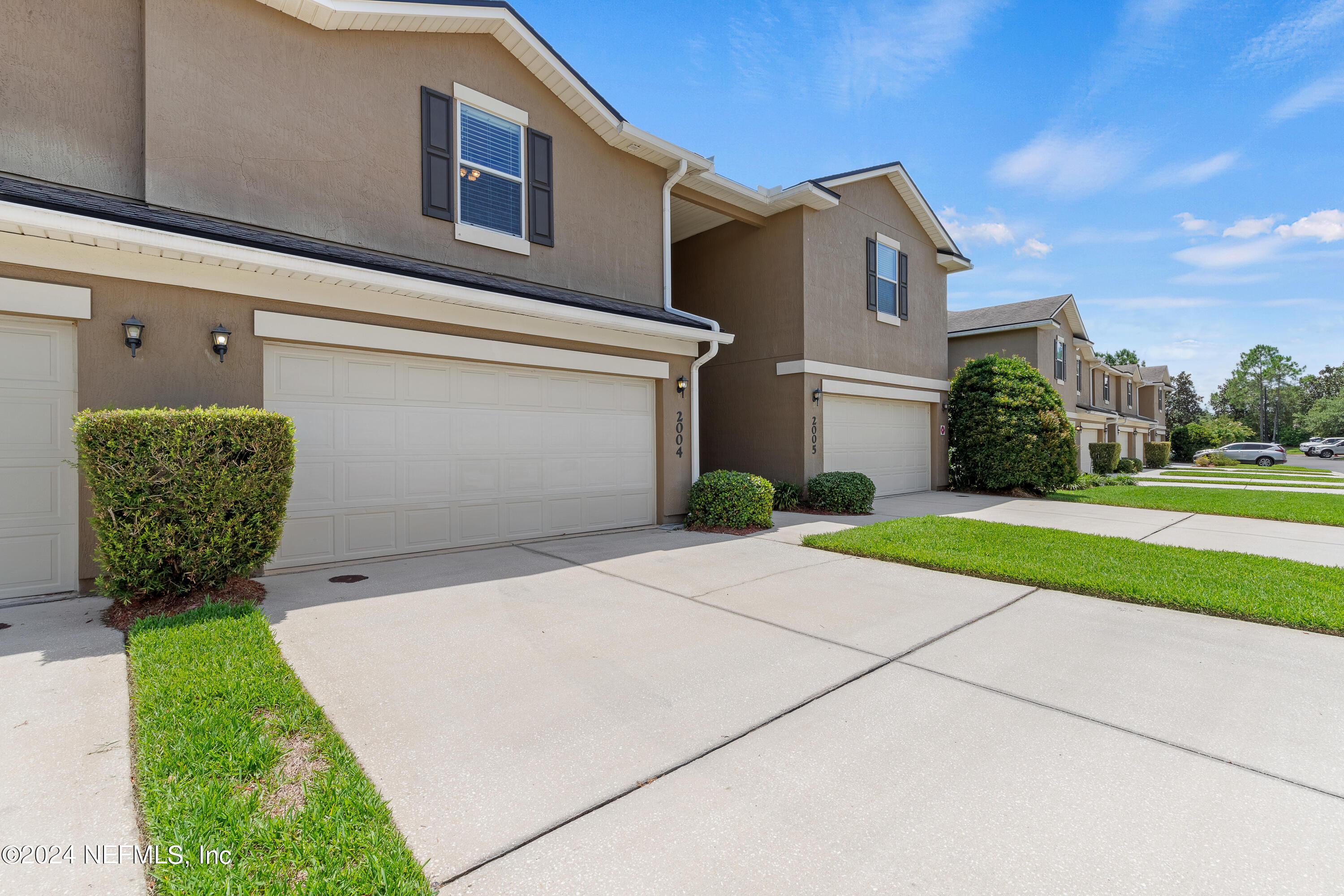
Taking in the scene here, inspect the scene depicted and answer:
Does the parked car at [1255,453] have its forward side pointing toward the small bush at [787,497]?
no

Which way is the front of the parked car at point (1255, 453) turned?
to the viewer's left

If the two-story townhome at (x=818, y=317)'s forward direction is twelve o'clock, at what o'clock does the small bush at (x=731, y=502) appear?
The small bush is roughly at 2 o'clock from the two-story townhome.

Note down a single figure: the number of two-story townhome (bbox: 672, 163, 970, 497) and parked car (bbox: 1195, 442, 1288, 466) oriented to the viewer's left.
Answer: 1

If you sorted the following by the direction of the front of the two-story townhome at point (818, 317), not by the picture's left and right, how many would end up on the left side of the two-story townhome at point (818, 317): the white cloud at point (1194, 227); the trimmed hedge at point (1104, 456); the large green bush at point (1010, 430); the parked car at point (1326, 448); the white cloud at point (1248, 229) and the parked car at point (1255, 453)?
6

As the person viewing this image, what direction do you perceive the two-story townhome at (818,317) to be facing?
facing the viewer and to the right of the viewer

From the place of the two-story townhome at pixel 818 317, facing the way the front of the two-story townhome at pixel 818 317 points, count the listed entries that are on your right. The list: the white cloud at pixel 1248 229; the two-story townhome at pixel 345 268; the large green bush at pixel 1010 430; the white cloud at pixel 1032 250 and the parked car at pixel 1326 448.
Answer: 1

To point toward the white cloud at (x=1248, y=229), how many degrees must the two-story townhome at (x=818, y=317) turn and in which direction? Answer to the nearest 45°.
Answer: approximately 90° to its left

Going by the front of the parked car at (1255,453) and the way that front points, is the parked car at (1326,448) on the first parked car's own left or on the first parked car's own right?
on the first parked car's own right

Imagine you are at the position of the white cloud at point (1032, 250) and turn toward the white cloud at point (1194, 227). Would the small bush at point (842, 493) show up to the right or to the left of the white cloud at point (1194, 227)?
right

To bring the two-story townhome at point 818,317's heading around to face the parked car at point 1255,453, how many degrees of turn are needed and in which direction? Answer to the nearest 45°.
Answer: approximately 90° to its left

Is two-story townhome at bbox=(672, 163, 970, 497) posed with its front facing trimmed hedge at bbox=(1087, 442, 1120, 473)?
no

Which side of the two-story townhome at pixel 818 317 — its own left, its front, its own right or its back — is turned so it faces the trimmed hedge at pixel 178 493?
right

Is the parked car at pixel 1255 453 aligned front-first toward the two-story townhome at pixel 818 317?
no
